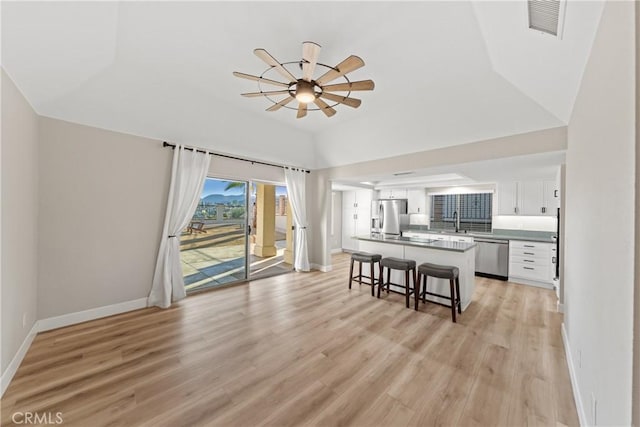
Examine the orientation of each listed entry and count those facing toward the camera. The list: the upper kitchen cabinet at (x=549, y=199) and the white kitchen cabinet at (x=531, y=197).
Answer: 2

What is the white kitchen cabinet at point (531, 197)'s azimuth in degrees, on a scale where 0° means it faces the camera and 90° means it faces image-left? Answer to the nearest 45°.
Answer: approximately 0°

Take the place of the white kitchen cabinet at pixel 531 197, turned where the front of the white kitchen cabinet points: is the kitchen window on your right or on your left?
on your right

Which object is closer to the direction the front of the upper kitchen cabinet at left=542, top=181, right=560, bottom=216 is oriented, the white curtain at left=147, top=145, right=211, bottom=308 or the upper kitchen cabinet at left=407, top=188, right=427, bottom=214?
the white curtain

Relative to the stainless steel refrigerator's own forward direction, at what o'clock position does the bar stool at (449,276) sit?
The bar stool is roughly at 10 o'clock from the stainless steel refrigerator.

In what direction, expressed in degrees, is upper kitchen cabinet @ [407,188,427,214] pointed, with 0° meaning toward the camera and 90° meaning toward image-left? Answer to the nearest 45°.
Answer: approximately 45°

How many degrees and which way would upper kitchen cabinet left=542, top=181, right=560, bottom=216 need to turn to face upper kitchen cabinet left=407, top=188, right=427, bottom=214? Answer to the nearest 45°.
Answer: approximately 90° to its right

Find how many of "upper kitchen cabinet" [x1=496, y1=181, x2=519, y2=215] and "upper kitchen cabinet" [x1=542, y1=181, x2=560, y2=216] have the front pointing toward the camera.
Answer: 2

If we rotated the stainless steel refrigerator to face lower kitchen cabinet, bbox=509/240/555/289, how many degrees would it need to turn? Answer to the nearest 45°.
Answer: approximately 90° to its left
